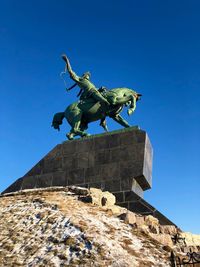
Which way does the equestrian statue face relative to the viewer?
to the viewer's right

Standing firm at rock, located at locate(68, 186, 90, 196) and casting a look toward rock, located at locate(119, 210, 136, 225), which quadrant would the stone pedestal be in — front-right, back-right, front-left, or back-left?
back-left

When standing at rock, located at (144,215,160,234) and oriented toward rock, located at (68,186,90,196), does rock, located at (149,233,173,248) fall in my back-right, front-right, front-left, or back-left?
back-left
